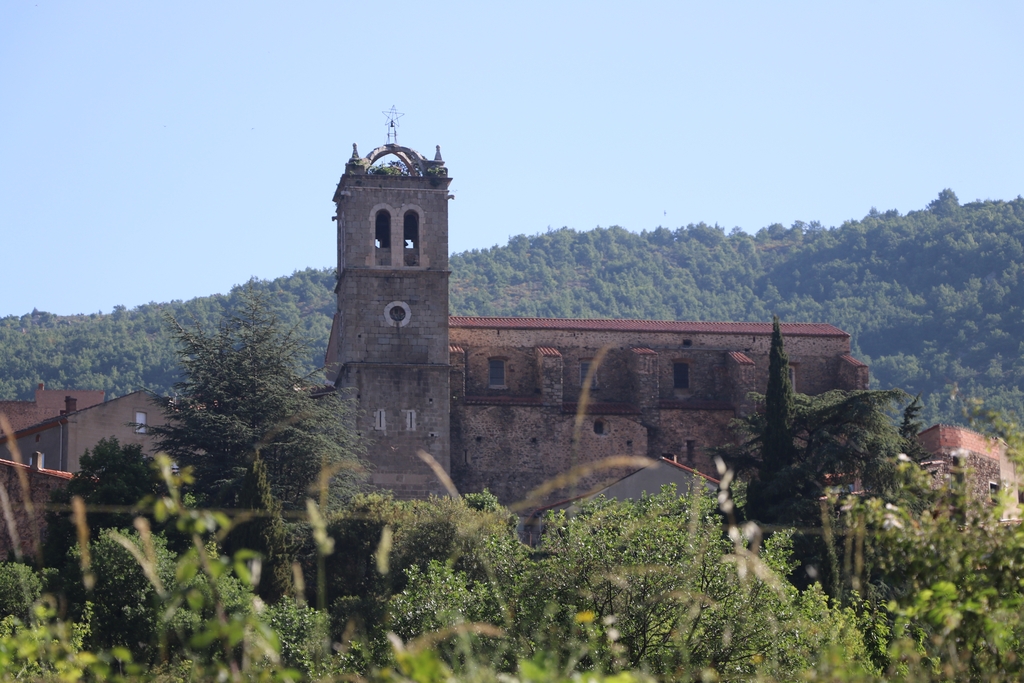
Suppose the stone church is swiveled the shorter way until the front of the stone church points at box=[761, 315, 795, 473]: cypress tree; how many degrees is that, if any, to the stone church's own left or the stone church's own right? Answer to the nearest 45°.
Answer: approximately 135° to the stone church's own left

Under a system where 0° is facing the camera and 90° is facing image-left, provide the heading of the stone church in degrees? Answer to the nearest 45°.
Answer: approximately 90°

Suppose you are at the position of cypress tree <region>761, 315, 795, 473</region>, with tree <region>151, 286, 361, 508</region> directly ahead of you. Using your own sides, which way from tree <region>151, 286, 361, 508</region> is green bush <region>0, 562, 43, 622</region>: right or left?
left
